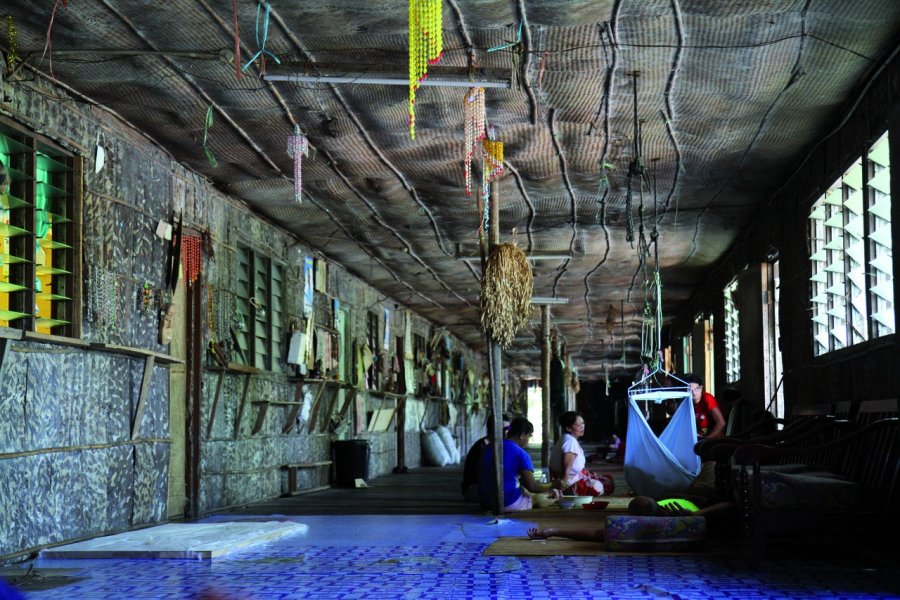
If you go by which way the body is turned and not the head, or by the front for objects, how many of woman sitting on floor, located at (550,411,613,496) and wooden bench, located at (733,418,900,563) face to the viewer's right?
1

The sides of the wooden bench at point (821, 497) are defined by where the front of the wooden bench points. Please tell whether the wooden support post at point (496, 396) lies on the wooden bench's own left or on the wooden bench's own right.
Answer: on the wooden bench's own right

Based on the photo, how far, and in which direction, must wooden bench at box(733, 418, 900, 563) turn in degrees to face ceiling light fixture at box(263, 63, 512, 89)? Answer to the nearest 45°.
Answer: approximately 45° to its right

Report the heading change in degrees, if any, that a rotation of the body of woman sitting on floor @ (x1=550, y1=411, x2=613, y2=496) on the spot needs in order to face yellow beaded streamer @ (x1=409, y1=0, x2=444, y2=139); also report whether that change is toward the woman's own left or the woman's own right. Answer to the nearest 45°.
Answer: approximately 90° to the woman's own right

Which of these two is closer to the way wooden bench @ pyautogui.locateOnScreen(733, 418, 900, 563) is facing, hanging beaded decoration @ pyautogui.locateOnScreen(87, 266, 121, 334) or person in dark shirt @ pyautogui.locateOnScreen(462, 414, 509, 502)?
the hanging beaded decoration

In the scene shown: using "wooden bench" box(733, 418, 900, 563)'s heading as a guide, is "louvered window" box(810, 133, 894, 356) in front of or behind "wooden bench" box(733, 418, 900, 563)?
behind

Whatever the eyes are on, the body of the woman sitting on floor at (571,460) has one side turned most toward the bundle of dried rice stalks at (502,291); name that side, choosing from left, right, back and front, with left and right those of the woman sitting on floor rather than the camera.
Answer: right

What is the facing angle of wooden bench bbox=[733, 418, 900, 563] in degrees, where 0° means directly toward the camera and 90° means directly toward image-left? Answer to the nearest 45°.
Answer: approximately 45°

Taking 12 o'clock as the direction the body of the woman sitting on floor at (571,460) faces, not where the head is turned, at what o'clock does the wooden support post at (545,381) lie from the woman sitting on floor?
The wooden support post is roughly at 9 o'clock from the woman sitting on floor.

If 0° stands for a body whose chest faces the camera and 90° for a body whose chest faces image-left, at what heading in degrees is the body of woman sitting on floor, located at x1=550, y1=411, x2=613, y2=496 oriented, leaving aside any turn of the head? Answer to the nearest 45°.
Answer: approximately 270°
